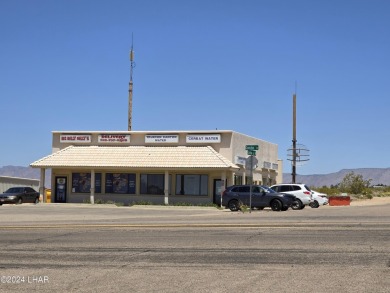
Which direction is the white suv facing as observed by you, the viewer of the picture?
facing away from the viewer and to the left of the viewer

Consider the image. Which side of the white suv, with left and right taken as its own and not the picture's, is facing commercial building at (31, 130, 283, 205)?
front

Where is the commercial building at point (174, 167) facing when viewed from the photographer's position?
facing the viewer

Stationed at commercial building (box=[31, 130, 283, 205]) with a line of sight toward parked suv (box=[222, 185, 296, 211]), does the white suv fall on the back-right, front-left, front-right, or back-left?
front-left

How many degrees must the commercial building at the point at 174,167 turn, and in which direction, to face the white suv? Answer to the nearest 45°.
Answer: approximately 45° to its left

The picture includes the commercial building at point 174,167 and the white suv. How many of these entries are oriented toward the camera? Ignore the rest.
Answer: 1

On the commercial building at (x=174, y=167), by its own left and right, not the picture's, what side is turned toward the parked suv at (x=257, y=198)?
front
